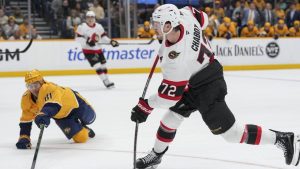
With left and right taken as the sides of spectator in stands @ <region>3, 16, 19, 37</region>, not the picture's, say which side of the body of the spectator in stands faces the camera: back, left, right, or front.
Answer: front

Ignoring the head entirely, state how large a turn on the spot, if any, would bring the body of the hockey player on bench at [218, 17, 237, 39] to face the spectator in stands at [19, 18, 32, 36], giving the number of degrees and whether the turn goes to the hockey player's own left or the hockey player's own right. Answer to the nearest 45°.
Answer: approximately 45° to the hockey player's own right

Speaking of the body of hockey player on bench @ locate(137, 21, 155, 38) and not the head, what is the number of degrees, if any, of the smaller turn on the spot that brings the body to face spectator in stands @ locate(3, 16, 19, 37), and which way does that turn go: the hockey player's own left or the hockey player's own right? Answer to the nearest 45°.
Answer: approximately 90° to the hockey player's own right

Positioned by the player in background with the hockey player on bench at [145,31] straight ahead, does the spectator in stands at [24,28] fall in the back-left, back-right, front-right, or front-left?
front-left

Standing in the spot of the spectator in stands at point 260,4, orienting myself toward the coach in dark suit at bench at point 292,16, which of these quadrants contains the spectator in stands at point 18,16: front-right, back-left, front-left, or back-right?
back-right

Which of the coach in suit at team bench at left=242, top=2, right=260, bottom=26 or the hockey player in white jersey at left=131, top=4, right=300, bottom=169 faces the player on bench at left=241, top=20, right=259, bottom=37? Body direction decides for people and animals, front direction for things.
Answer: the coach in suit at team bench at left=242, top=2, right=260, bottom=26

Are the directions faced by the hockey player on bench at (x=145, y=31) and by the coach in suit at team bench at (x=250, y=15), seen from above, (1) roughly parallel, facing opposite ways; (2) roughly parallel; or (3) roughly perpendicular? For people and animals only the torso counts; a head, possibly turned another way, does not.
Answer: roughly parallel

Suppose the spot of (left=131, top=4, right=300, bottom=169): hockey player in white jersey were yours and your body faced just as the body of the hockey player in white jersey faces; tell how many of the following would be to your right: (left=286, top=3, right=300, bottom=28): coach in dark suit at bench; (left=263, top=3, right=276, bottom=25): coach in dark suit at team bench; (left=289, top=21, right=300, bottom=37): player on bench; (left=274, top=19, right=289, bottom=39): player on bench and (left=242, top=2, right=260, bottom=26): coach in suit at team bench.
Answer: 5

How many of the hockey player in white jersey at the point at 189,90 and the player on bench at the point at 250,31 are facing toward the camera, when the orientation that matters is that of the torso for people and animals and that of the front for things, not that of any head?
1

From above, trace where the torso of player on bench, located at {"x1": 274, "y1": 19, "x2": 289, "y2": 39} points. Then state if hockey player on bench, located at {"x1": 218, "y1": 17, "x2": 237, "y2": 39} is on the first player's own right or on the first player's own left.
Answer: on the first player's own right

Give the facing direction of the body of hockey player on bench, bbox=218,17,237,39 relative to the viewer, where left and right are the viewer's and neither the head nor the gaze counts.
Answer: facing the viewer

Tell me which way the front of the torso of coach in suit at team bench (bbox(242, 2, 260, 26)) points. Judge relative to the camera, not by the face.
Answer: toward the camera

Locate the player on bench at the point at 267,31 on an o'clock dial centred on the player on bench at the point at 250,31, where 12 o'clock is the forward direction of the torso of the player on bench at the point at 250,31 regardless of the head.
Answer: the player on bench at the point at 267,31 is roughly at 8 o'clock from the player on bench at the point at 250,31.
